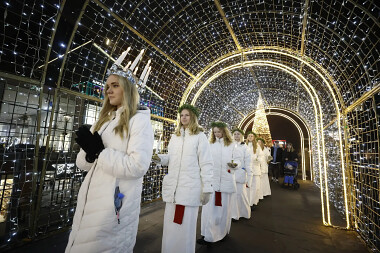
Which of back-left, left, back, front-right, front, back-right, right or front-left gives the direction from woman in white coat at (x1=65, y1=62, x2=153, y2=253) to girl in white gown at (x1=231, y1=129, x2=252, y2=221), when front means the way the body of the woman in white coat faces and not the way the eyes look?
back

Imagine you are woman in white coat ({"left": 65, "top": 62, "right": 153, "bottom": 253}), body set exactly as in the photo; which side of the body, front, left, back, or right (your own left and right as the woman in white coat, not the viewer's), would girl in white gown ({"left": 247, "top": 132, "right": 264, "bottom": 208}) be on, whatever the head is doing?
back

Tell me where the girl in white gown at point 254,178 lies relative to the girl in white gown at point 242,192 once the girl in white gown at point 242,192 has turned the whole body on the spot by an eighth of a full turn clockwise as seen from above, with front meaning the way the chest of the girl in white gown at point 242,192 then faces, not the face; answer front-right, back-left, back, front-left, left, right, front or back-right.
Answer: right

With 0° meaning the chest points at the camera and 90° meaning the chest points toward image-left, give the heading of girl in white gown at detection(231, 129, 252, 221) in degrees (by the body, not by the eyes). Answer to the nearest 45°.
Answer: approximately 45°

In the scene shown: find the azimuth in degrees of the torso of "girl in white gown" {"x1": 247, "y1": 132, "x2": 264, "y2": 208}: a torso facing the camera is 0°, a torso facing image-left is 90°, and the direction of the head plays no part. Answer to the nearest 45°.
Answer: approximately 45°

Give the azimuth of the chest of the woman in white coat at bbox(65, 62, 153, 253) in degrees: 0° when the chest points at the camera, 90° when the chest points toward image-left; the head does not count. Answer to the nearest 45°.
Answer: approximately 45°

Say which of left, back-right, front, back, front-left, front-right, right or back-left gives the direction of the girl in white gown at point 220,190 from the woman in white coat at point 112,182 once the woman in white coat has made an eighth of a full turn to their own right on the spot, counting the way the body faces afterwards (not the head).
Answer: back-right

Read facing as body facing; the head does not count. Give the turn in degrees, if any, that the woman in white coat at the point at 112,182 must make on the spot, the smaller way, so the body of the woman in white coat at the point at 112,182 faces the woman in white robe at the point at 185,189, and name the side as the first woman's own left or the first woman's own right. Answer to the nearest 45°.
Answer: approximately 180°
